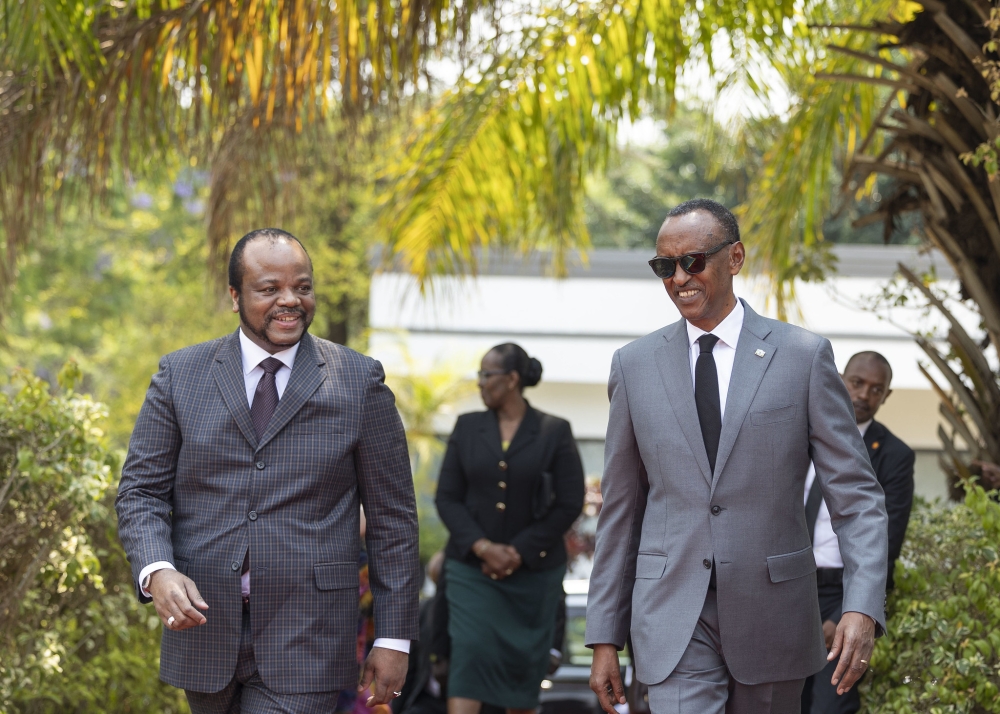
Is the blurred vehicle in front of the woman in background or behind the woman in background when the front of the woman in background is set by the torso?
behind

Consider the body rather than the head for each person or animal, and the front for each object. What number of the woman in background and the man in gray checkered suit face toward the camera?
2

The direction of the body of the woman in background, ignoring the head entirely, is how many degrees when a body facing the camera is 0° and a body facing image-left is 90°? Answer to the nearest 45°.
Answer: approximately 0°

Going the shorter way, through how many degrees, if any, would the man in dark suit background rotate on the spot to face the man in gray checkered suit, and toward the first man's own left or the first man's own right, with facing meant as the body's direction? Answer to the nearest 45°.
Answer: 0° — they already face them

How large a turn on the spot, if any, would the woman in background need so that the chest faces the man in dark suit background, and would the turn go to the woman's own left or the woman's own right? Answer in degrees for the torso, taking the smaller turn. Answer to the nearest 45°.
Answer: approximately 45° to the woman's own left

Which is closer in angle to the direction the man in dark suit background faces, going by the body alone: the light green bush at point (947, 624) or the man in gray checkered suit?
the man in gray checkered suit

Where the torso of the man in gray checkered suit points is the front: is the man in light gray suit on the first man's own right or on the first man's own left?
on the first man's own left

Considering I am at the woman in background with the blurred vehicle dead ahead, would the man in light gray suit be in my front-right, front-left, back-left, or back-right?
back-right

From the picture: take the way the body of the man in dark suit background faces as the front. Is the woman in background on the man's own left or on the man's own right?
on the man's own right

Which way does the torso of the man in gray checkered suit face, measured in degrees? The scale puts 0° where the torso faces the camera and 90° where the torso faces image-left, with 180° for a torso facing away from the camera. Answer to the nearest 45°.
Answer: approximately 0°
